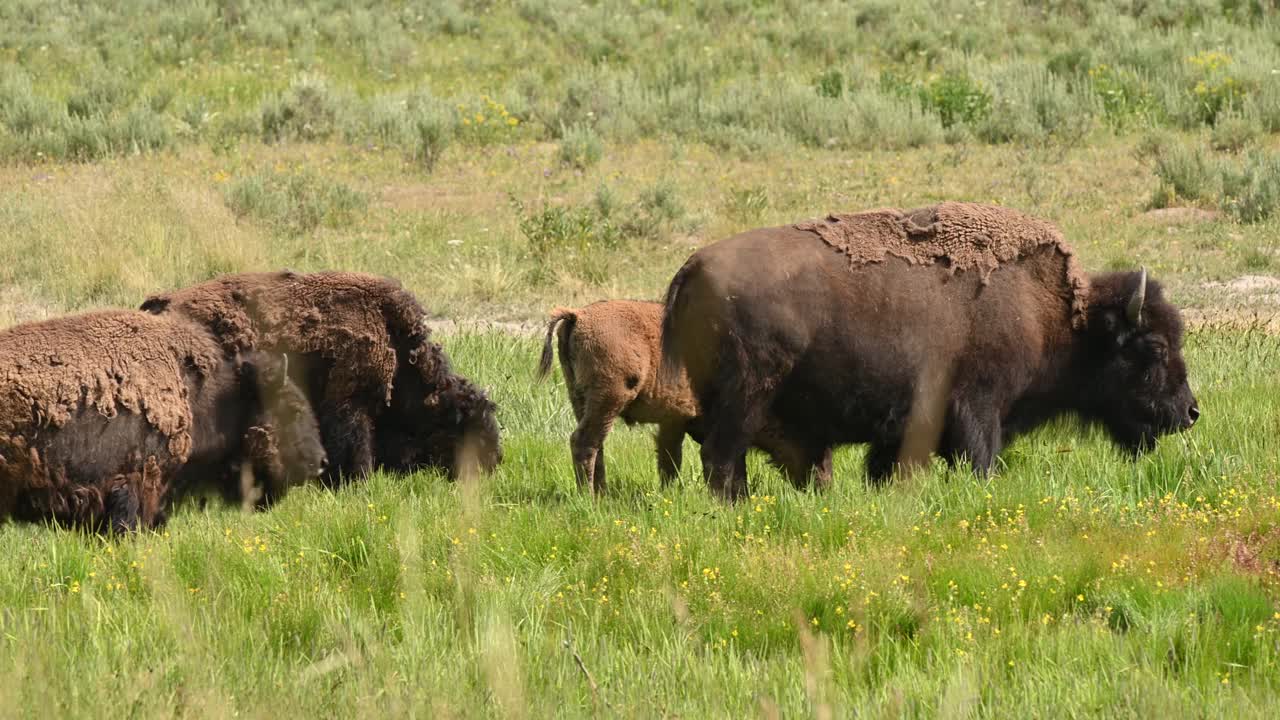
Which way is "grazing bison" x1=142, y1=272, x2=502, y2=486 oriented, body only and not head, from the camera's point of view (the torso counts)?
to the viewer's right

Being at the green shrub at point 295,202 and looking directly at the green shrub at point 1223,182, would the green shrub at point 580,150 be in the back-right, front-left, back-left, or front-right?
front-left

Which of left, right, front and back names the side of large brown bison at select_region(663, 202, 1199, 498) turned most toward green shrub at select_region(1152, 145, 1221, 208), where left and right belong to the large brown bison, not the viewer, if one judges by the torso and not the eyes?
left

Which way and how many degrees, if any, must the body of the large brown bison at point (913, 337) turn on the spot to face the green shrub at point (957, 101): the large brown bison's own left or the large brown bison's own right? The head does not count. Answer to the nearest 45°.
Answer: approximately 90° to the large brown bison's own left

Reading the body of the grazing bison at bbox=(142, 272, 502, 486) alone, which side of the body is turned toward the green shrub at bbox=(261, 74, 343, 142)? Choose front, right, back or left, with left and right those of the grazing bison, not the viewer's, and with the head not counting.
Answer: left

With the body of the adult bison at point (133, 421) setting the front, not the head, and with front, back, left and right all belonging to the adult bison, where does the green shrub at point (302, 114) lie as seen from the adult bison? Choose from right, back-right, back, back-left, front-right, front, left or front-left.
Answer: left

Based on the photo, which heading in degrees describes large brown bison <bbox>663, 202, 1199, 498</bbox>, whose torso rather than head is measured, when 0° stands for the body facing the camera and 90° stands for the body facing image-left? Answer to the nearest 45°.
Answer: approximately 270°

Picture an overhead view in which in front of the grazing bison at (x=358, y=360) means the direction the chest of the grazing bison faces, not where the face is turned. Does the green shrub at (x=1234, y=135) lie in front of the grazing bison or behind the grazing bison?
in front

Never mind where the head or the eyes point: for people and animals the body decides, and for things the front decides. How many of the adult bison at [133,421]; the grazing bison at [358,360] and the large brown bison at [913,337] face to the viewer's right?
3

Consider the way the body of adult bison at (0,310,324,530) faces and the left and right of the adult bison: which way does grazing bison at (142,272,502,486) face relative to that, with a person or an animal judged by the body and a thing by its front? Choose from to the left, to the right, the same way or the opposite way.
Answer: the same way

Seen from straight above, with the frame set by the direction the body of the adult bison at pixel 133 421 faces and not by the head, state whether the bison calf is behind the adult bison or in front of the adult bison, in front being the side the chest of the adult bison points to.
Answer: in front

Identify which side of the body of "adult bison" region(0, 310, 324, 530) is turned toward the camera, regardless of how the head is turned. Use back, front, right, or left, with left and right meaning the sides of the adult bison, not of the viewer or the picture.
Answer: right

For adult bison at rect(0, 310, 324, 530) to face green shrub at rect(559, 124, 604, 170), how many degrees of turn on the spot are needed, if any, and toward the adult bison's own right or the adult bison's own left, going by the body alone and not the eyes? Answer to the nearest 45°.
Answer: approximately 45° to the adult bison's own left

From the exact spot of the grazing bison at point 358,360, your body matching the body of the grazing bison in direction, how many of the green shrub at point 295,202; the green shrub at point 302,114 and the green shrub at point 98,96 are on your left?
3

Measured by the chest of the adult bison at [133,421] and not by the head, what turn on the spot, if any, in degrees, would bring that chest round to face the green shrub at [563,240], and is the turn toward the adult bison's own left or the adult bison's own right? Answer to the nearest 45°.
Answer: approximately 45° to the adult bison's own left

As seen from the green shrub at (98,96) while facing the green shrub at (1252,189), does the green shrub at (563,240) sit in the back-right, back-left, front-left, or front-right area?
front-right
